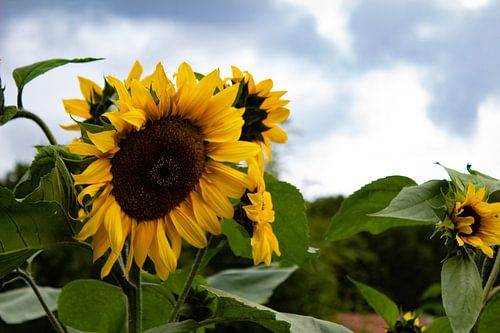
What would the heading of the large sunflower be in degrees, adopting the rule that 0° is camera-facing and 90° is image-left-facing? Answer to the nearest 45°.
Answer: approximately 0°
